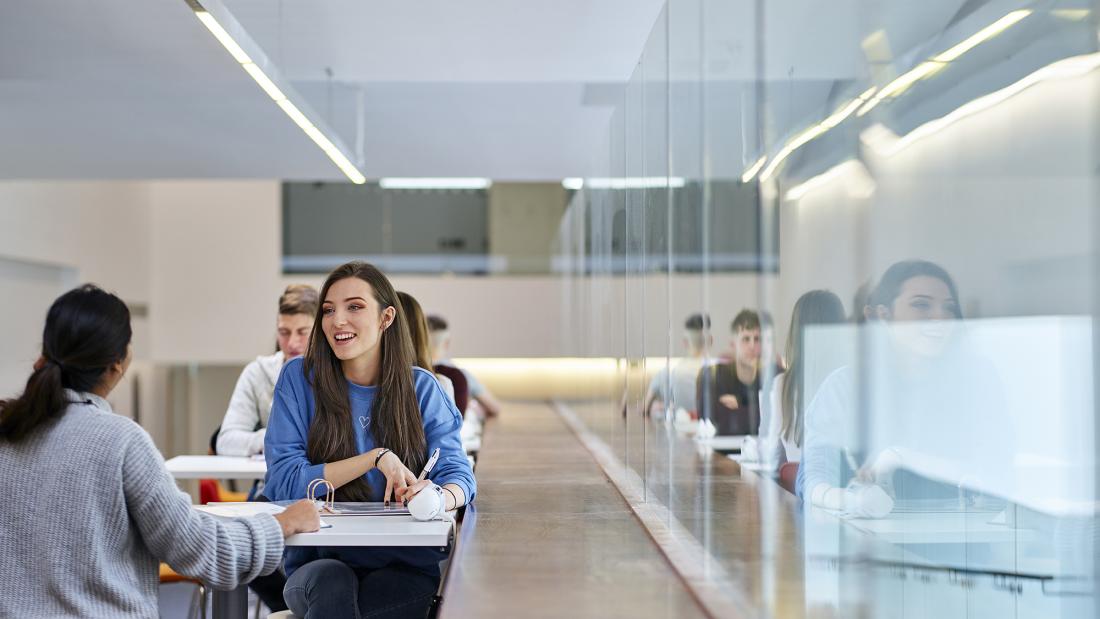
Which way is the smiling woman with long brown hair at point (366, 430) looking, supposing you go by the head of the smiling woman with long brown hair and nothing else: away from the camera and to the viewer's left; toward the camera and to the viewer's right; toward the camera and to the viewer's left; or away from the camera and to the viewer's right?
toward the camera and to the viewer's left

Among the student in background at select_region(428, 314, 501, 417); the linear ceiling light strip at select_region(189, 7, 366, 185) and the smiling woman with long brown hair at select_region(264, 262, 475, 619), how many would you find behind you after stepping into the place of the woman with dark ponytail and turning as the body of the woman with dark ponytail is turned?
0

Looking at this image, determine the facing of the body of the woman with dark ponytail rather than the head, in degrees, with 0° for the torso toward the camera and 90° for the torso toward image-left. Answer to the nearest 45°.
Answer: approximately 225°

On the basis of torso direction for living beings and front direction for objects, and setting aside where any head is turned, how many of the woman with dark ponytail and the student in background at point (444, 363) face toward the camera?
1

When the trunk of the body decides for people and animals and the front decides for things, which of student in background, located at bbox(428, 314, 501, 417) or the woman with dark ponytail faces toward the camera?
the student in background

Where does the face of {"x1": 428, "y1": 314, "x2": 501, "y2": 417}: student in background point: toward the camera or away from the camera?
toward the camera

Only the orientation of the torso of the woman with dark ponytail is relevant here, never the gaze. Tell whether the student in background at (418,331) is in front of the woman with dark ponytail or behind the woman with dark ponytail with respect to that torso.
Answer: in front

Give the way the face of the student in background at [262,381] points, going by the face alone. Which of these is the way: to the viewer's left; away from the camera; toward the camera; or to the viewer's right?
toward the camera

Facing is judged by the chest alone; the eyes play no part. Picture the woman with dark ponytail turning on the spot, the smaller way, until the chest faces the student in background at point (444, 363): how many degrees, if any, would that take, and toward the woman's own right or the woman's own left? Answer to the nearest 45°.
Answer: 0° — they already face them

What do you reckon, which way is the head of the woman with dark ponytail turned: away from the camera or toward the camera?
away from the camera

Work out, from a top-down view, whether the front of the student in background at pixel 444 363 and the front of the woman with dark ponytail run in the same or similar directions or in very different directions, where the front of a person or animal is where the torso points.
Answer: very different directions

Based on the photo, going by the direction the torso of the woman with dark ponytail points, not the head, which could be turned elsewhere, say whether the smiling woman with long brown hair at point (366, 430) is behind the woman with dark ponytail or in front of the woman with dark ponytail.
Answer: in front

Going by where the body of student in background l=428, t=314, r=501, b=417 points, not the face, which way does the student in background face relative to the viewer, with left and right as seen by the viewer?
facing the viewer

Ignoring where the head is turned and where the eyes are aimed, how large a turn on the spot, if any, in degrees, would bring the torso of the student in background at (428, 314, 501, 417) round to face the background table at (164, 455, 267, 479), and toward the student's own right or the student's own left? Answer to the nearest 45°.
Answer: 0° — they already face it

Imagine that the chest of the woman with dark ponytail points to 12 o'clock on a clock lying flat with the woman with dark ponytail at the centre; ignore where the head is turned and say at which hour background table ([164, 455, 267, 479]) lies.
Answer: The background table is roughly at 11 o'clock from the woman with dark ponytail.

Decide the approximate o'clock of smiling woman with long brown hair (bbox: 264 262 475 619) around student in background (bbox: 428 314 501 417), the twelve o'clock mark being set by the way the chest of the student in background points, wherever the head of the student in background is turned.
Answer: The smiling woman with long brown hair is roughly at 12 o'clock from the student in background.
